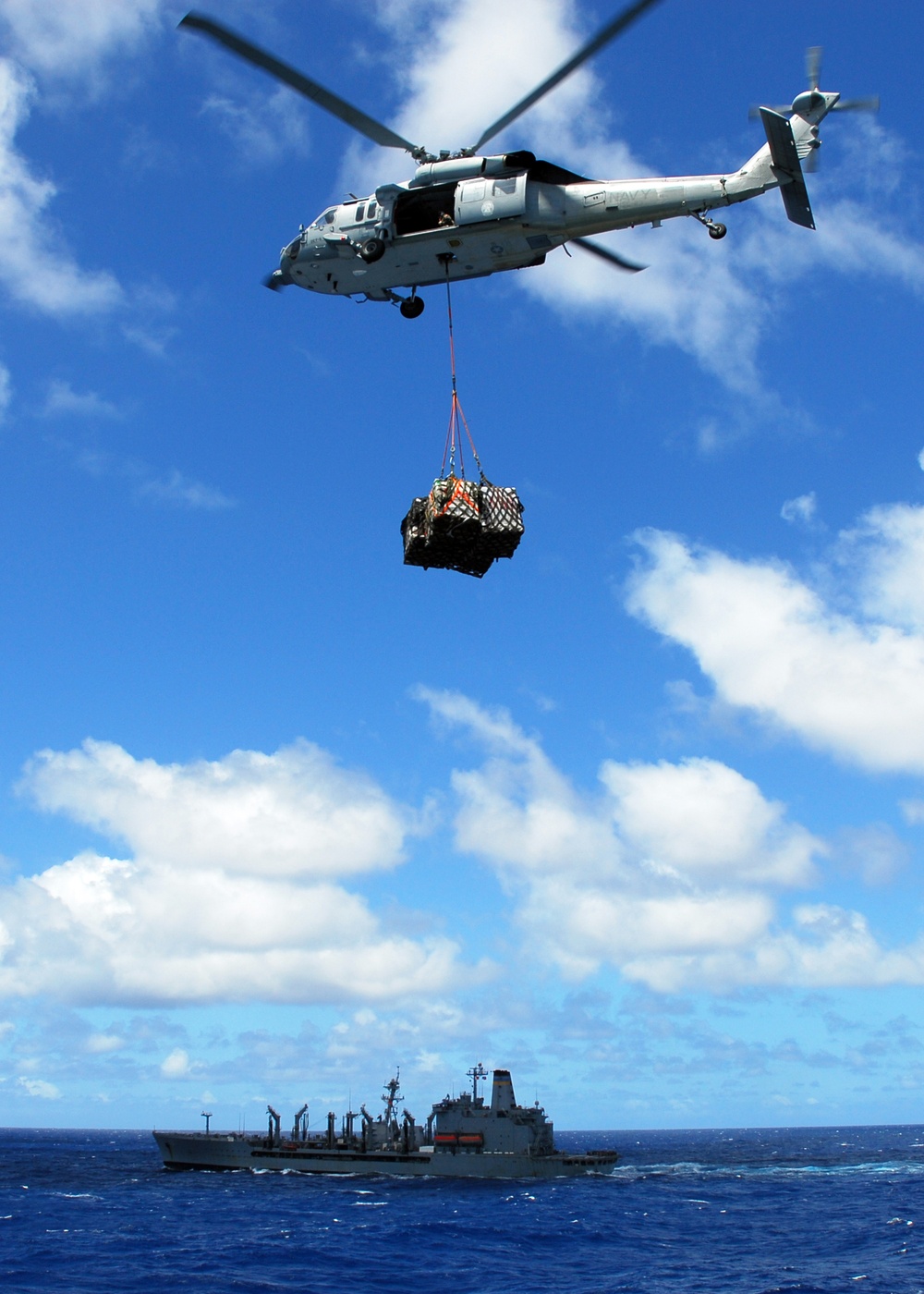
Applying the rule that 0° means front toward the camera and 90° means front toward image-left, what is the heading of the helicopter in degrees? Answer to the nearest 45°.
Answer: approximately 90°
